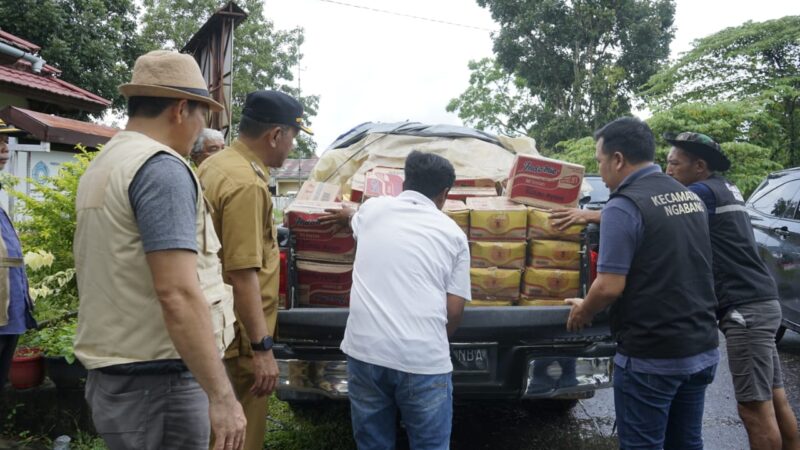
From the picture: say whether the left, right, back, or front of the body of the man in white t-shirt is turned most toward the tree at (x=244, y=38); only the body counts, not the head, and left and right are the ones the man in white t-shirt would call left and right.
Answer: front

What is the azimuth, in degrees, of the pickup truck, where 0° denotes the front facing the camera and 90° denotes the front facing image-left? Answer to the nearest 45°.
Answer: approximately 180°

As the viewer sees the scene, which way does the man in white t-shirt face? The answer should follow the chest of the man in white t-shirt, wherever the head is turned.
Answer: away from the camera

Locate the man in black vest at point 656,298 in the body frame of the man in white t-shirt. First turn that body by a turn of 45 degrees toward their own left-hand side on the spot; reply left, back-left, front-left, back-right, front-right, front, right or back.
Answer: back-right

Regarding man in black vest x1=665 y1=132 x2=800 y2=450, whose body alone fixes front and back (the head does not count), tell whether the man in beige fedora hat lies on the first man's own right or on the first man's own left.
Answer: on the first man's own left

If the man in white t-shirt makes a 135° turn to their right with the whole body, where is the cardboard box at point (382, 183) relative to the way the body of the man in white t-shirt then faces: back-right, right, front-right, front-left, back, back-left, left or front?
back-left

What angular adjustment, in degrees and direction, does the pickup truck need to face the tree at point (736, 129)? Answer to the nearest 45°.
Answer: approximately 45° to its right

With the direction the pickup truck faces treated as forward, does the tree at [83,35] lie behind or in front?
in front

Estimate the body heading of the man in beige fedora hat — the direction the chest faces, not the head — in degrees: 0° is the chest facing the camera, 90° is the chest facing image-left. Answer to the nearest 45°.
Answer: approximately 225°

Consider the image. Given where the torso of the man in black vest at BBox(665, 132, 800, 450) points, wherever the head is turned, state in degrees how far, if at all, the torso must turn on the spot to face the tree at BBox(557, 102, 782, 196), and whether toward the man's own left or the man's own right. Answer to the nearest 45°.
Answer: approximately 45° to the man's own right

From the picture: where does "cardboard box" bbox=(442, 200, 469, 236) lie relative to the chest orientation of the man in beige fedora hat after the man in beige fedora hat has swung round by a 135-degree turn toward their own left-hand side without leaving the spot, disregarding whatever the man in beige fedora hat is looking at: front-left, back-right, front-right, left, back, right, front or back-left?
back-right

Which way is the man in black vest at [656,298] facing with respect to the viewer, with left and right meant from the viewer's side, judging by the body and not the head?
facing away from the viewer and to the left of the viewer

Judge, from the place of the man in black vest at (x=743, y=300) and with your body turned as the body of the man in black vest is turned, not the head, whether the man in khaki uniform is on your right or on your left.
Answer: on your left

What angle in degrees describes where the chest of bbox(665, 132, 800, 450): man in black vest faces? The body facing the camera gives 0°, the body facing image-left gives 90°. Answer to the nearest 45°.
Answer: approximately 135°

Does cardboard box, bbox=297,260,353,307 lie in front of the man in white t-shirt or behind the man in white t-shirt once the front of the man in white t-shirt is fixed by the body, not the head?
in front
